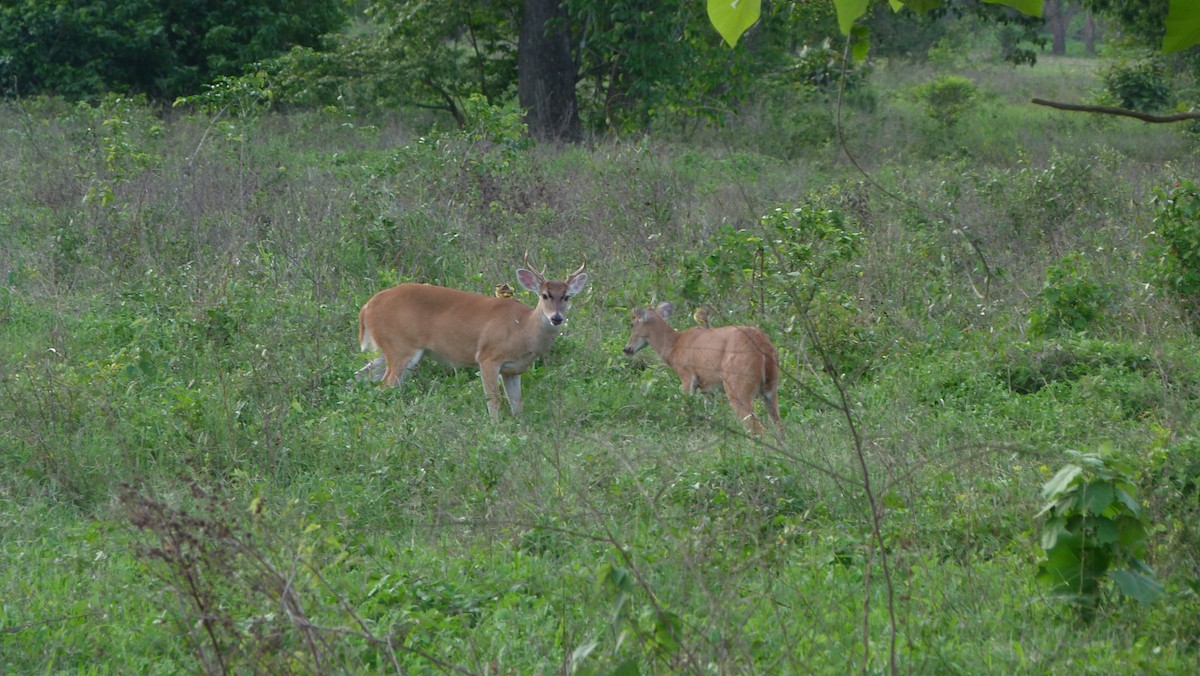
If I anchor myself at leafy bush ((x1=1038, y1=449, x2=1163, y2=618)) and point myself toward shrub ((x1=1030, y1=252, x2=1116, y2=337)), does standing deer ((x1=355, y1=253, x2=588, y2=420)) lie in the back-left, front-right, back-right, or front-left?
front-left

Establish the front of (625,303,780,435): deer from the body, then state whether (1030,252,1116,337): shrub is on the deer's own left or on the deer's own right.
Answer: on the deer's own right

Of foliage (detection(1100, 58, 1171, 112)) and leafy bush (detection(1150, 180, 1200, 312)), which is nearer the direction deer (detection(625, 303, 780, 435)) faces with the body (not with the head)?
the foliage

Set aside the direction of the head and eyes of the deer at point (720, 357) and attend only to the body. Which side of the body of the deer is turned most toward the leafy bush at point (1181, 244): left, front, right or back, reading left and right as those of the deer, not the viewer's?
right

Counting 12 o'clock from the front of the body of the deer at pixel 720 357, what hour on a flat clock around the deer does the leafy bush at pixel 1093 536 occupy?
The leafy bush is roughly at 7 o'clock from the deer.

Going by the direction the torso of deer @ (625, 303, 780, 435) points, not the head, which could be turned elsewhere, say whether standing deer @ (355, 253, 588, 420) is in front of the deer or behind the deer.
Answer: in front

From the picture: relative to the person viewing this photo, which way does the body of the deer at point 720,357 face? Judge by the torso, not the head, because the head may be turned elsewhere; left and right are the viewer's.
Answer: facing away from the viewer and to the left of the viewer

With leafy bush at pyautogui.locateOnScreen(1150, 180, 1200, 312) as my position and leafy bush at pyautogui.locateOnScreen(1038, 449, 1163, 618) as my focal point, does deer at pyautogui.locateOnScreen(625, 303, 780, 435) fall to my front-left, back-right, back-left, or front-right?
front-right

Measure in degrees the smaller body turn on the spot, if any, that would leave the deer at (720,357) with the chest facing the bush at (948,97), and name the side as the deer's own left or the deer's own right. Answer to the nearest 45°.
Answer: approximately 45° to the deer's own right

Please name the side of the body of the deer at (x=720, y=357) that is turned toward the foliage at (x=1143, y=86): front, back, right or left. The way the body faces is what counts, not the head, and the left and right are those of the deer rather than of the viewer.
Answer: right
